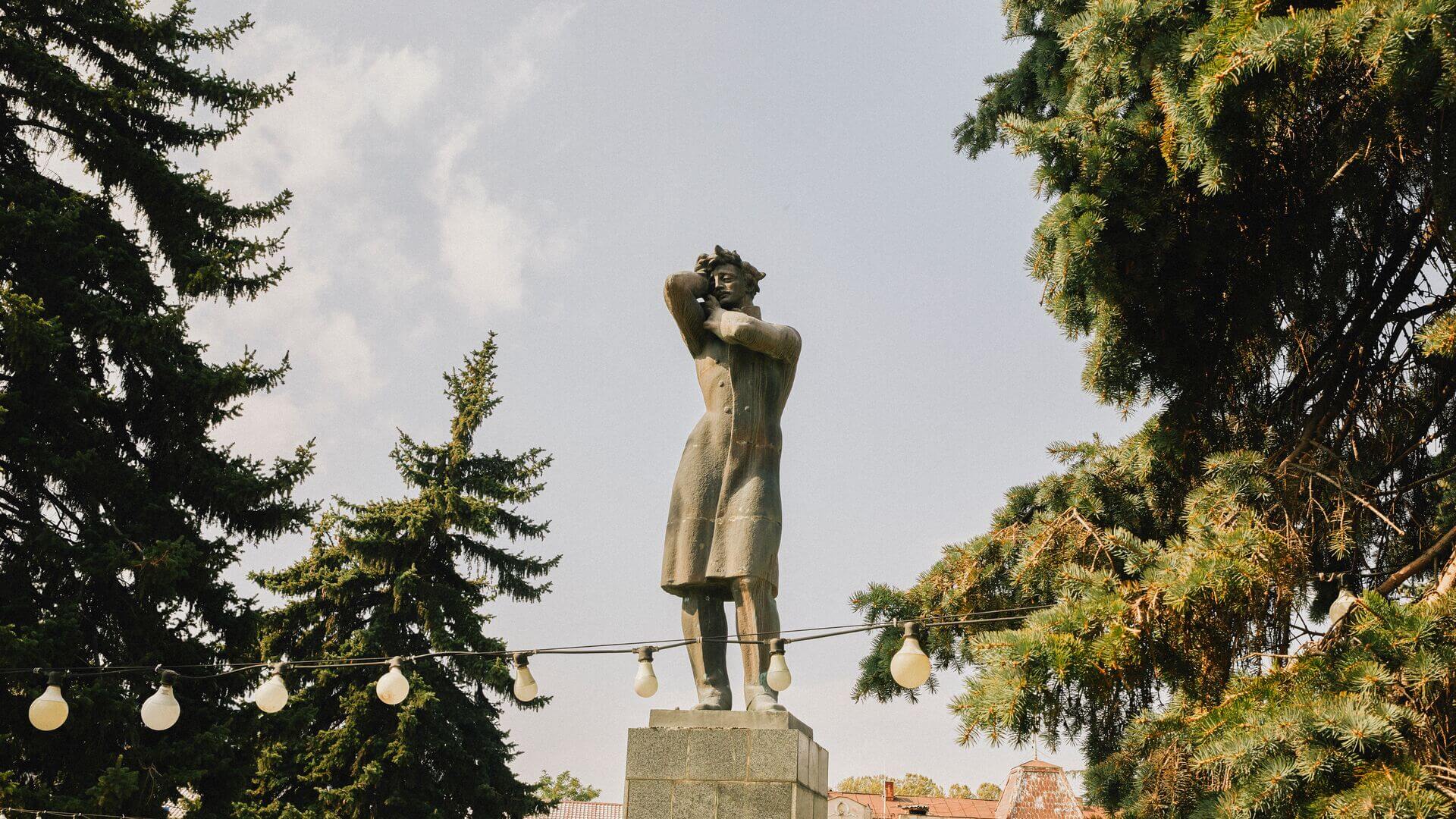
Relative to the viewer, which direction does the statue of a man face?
toward the camera

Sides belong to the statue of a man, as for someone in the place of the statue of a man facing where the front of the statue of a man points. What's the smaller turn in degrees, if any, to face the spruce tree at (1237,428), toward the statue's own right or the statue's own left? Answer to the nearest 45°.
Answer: approximately 90° to the statue's own left

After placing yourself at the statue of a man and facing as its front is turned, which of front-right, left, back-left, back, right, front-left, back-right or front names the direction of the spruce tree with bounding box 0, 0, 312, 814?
back-right
